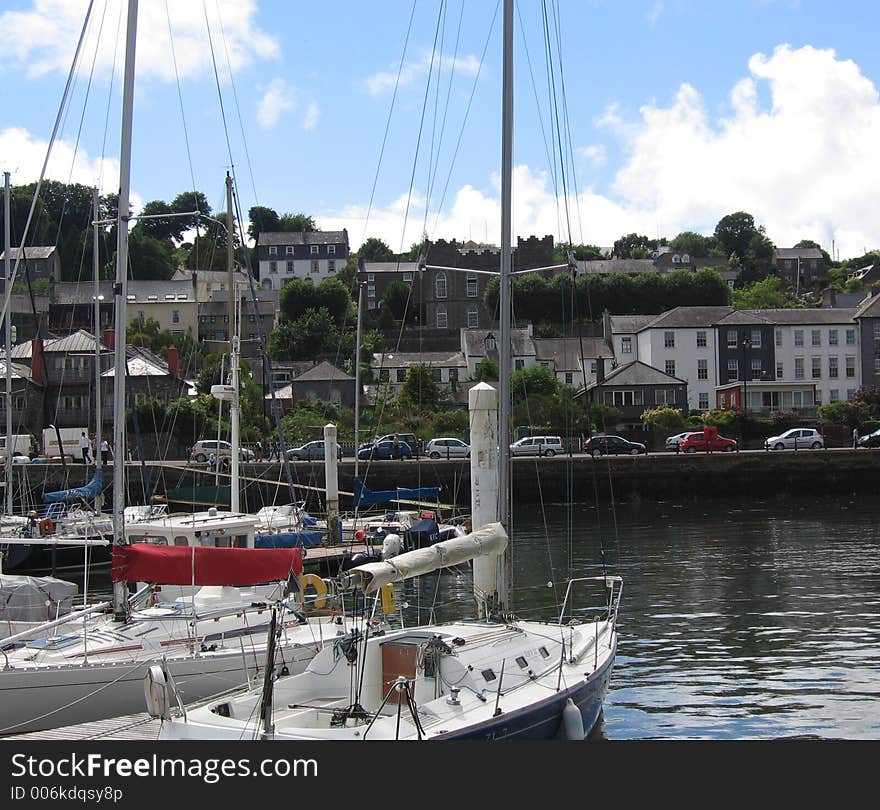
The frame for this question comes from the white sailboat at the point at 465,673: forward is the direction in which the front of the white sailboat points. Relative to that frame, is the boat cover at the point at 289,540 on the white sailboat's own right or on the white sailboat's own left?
on the white sailboat's own left

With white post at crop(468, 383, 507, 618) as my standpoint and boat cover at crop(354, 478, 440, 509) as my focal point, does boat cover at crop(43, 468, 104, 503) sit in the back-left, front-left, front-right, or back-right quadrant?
front-left

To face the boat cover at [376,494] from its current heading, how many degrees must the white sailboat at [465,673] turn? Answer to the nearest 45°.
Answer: approximately 45° to its left

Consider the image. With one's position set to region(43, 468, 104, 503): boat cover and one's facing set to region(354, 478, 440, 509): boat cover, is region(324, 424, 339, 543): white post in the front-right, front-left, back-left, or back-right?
front-right

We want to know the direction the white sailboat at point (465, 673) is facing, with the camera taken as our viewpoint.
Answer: facing away from the viewer and to the right of the viewer

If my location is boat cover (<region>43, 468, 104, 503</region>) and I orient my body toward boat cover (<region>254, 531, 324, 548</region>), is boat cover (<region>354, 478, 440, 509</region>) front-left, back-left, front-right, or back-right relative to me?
front-left

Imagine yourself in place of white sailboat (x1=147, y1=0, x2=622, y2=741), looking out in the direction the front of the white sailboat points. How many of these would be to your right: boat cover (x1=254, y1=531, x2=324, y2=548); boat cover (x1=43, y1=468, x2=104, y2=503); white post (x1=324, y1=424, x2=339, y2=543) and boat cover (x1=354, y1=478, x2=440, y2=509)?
0

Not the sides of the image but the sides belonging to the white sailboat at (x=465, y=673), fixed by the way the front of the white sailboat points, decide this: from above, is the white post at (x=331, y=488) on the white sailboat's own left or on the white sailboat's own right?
on the white sailboat's own left

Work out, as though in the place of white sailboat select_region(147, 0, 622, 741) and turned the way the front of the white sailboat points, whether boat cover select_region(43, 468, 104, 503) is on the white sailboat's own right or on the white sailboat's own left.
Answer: on the white sailboat's own left
